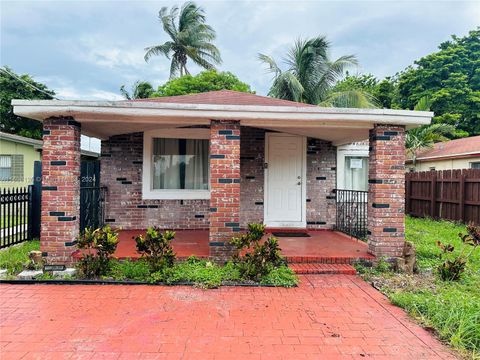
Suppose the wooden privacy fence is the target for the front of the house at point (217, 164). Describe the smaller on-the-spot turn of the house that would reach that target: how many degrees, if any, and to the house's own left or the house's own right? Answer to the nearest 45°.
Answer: approximately 135° to the house's own left

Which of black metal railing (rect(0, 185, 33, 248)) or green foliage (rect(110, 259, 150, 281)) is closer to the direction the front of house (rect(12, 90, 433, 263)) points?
the green foliage

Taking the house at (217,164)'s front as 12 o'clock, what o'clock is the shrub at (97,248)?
The shrub is roughly at 2 o'clock from the house.

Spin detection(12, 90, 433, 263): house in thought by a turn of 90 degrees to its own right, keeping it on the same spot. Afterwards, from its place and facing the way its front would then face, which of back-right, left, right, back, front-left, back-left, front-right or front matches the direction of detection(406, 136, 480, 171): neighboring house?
back-right

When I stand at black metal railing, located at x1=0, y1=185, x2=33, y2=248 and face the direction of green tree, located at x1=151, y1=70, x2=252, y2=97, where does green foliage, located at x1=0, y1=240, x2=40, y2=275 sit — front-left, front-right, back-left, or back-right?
back-right

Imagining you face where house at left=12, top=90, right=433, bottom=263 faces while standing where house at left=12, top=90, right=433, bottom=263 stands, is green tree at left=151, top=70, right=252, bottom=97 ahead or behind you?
behind

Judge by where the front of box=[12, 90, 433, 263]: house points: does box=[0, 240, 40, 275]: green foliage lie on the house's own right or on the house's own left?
on the house's own right

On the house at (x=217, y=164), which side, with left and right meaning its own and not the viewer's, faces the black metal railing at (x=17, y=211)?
right

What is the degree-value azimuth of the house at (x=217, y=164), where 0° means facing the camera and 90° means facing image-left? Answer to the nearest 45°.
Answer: approximately 0°

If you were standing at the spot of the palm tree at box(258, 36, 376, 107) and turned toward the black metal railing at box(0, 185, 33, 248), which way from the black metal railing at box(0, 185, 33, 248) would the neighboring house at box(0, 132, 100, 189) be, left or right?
right

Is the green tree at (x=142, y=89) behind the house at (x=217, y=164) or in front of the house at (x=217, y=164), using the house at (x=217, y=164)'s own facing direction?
behind
